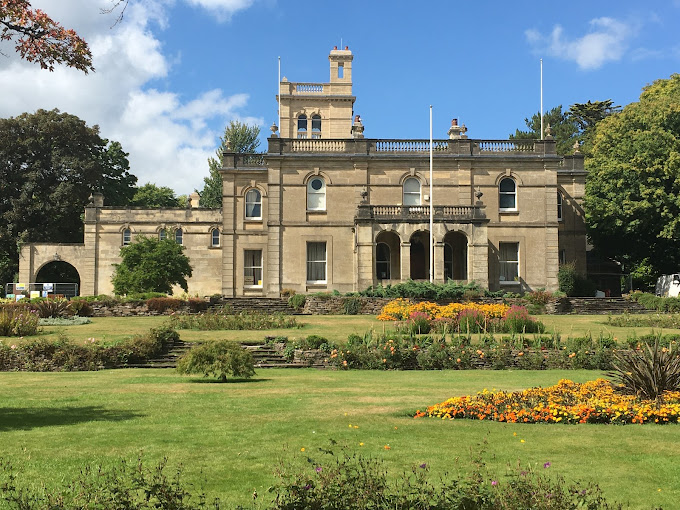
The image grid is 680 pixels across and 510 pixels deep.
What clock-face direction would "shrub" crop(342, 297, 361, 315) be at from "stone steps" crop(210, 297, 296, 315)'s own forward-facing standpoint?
The shrub is roughly at 10 o'clock from the stone steps.

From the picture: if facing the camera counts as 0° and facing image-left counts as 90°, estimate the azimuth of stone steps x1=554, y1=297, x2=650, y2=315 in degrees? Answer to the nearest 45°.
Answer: approximately 0°

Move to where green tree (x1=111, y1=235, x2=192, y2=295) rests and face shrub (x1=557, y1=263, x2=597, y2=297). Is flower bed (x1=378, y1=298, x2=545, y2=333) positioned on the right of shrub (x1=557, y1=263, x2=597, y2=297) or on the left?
right

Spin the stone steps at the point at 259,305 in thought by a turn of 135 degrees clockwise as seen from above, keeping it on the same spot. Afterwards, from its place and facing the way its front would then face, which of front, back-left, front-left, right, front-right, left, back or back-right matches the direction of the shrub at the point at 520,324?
back

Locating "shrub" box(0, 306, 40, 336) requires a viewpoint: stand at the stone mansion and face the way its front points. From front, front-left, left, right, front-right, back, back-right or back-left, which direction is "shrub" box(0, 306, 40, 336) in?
front-right

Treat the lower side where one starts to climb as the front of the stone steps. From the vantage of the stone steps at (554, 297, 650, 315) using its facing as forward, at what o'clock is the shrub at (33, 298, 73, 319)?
The shrub is roughly at 2 o'clock from the stone steps.

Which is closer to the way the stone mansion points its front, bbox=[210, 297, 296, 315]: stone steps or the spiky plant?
the spiky plant

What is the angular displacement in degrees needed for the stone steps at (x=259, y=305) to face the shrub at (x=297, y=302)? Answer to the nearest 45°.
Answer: approximately 45° to its left

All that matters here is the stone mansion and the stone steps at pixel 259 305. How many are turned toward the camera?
2

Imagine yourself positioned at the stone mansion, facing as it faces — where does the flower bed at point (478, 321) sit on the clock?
The flower bed is roughly at 12 o'clock from the stone mansion.

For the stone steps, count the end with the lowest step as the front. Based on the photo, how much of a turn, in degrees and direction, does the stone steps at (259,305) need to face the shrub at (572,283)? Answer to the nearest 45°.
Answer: approximately 90° to its left

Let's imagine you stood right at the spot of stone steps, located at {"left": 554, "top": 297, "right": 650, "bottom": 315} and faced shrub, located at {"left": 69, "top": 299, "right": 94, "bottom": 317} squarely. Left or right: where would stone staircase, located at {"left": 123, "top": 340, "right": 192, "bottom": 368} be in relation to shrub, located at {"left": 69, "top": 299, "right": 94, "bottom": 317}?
left

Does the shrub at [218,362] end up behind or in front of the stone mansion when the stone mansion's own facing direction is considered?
in front

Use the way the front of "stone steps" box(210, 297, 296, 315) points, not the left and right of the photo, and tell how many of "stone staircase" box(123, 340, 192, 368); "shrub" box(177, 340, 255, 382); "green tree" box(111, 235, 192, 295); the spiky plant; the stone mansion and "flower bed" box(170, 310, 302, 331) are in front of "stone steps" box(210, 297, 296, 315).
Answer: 4

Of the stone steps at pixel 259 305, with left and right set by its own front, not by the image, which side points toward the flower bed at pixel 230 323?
front
